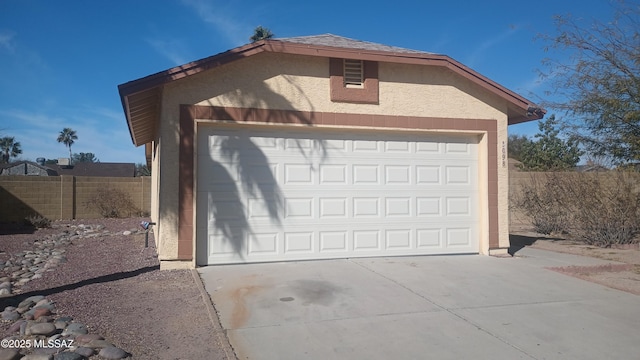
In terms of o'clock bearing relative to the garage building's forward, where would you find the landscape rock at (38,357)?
The landscape rock is roughly at 1 o'clock from the garage building.

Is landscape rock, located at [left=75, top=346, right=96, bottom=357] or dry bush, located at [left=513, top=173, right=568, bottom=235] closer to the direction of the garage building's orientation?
the landscape rock

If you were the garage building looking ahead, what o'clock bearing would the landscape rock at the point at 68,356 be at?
The landscape rock is roughly at 1 o'clock from the garage building.

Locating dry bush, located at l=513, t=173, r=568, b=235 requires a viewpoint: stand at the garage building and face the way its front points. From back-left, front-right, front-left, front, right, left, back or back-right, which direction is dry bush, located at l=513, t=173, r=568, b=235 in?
back-left

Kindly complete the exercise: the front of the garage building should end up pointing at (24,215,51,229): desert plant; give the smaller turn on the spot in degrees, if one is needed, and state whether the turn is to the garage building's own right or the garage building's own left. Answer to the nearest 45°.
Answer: approximately 135° to the garage building's own right

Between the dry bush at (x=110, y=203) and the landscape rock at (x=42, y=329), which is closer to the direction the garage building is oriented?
the landscape rock

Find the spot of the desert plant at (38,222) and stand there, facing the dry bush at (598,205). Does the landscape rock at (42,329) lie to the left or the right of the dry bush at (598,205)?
right

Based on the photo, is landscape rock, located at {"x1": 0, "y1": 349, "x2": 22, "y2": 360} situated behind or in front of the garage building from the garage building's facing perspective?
in front

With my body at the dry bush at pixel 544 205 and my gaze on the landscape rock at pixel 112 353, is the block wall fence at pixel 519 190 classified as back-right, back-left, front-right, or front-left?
back-right

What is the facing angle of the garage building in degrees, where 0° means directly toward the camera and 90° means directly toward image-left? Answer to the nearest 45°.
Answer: approximately 0°

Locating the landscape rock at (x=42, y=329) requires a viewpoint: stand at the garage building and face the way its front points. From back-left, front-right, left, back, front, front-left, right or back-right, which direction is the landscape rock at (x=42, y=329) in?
front-right

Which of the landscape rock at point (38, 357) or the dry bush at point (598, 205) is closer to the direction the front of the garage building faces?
the landscape rock

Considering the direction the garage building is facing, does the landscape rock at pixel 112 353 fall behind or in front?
in front

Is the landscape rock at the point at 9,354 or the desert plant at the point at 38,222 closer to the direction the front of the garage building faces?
the landscape rock

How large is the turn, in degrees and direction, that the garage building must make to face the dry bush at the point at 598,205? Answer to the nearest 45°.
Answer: approximately 135° to its left
